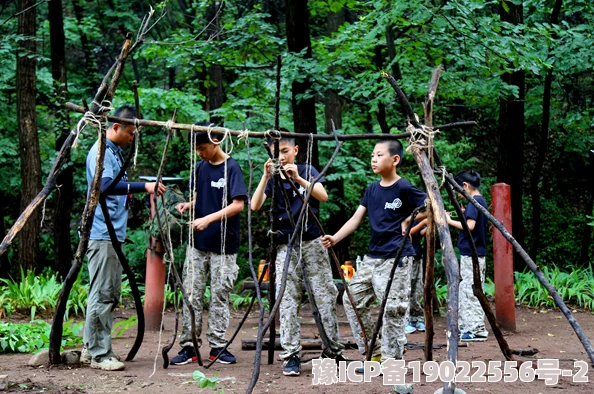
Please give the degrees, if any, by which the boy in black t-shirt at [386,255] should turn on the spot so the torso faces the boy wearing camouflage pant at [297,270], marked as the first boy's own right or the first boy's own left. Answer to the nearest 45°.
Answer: approximately 45° to the first boy's own right

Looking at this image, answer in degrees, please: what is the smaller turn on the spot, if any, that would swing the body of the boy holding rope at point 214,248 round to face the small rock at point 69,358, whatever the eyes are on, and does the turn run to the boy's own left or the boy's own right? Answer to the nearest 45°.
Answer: approximately 45° to the boy's own right

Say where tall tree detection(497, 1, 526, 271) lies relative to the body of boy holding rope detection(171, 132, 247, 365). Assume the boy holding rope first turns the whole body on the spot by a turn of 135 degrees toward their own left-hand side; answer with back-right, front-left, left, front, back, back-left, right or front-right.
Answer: front-left

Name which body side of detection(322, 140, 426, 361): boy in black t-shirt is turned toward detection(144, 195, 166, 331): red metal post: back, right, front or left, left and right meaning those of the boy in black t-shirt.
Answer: right

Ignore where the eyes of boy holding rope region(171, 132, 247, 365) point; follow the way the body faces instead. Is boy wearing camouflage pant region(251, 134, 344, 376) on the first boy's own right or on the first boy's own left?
on the first boy's own left

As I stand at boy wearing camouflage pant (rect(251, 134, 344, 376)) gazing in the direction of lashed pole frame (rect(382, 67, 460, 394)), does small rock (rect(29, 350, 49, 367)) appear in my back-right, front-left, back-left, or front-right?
back-right

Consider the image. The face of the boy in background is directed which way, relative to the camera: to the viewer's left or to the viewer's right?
to the viewer's left

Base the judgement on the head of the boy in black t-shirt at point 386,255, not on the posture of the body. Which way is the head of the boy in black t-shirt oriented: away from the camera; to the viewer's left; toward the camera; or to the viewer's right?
to the viewer's left

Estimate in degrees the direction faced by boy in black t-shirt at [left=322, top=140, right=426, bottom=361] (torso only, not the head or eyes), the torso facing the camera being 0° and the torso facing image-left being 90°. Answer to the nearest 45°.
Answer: approximately 45°

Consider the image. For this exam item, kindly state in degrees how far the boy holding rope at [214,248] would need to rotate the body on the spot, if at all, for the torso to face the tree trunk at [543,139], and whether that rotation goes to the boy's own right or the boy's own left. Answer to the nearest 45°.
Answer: approximately 180°

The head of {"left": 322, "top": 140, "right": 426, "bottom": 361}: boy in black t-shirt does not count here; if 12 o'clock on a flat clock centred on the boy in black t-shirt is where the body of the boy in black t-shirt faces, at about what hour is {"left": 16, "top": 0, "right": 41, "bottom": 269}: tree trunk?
The tree trunk is roughly at 3 o'clock from the boy in black t-shirt.

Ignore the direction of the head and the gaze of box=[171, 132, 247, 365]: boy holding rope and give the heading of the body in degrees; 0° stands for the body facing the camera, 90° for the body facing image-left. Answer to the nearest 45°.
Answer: approximately 45°

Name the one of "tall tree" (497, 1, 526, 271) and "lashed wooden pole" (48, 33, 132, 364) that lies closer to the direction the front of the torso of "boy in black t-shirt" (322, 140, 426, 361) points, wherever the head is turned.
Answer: the lashed wooden pole

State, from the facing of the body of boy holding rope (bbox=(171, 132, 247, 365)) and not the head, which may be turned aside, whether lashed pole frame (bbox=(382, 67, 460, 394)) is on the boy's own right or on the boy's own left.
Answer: on the boy's own left

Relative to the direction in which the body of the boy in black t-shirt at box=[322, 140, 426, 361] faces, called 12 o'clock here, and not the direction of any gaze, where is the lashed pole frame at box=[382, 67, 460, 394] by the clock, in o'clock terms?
The lashed pole frame is roughly at 10 o'clock from the boy in black t-shirt.

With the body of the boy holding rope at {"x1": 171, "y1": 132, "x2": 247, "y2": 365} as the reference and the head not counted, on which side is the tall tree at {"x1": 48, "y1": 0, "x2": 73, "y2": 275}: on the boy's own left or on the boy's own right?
on the boy's own right
